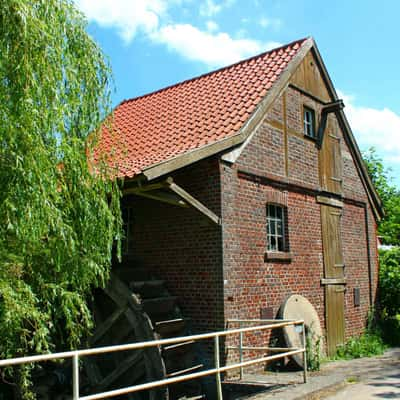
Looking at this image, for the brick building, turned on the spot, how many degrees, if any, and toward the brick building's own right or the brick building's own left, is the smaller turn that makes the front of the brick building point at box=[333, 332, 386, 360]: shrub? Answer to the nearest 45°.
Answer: approximately 90° to the brick building's own left

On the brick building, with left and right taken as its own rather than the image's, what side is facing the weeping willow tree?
right

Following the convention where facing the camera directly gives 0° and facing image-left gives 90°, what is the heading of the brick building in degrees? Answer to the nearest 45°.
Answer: approximately 315°
